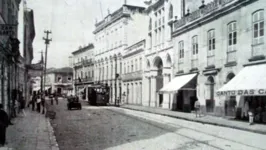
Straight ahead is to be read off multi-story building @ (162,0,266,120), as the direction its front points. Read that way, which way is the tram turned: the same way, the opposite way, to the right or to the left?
to the left

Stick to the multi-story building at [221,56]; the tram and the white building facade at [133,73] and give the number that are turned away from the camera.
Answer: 0

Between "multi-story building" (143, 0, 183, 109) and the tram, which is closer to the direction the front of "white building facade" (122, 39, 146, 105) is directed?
the tram

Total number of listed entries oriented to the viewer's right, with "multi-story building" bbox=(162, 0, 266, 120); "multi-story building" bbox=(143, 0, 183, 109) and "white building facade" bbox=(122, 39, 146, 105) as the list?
0

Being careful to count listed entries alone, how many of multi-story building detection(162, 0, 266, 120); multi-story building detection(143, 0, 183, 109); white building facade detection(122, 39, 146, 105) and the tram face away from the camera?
0

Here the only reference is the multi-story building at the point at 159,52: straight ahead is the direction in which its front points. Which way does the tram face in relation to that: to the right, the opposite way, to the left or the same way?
to the left

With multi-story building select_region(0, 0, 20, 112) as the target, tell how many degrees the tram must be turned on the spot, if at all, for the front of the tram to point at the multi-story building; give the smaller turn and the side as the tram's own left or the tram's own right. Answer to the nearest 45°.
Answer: approximately 45° to the tram's own right

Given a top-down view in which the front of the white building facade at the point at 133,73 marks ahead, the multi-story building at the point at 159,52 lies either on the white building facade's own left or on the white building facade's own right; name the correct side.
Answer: on the white building facade's own left

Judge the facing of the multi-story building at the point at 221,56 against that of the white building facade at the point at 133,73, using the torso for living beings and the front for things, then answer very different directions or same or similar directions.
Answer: same or similar directions

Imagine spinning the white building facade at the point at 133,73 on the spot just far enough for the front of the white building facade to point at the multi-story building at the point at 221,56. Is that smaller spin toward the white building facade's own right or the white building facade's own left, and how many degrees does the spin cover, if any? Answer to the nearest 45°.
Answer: approximately 45° to the white building facade's own left

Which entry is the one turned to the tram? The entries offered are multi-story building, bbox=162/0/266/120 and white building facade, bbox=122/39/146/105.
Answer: the white building facade

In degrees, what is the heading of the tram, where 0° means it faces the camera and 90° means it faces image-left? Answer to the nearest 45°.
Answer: approximately 315°

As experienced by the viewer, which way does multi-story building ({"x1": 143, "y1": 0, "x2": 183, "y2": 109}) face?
facing the viewer and to the left of the viewer

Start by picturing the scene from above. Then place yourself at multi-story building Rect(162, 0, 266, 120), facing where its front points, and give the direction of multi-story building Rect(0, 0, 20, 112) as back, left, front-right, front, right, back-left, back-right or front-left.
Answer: front

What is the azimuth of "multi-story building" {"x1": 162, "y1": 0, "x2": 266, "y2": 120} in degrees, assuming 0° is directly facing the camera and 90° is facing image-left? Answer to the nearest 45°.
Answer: approximately 45°
